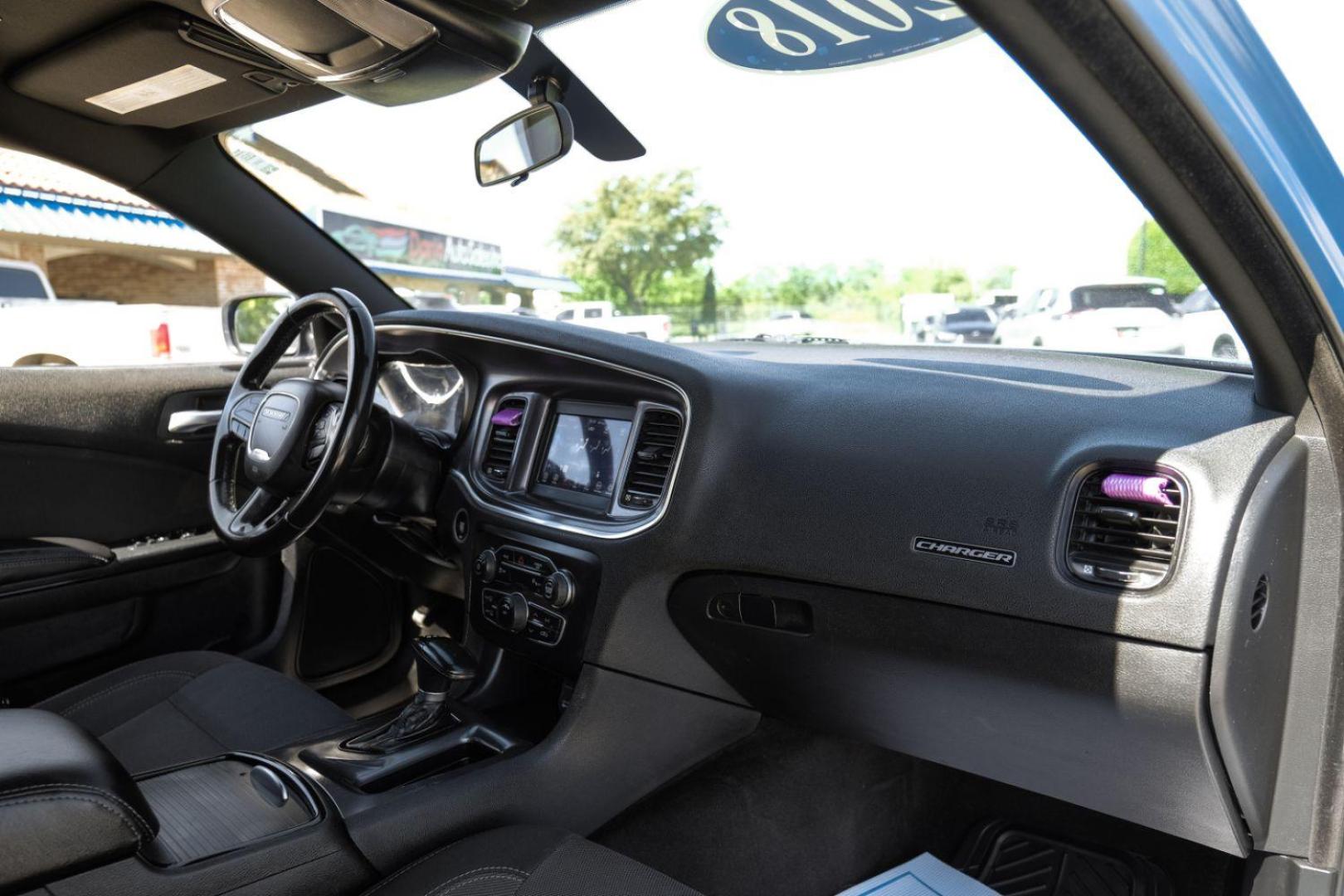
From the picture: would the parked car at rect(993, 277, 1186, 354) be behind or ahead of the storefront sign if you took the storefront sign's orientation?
ahead

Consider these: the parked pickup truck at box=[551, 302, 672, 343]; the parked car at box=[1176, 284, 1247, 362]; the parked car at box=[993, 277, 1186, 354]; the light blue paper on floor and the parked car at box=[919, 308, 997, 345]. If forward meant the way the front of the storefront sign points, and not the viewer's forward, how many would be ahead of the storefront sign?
5

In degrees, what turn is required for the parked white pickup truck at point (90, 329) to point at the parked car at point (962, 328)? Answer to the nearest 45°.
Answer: approximately 180°

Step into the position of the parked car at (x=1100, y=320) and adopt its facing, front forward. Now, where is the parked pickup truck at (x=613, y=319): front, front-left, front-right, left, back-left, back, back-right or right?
front-left

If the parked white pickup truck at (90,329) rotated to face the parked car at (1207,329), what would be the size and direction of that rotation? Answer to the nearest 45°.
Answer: approximately 180°

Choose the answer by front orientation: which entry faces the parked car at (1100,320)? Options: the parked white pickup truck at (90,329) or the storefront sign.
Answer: the storefront sign

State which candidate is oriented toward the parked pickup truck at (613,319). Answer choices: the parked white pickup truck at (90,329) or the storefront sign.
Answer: the storefront sign

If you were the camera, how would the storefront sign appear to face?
facing the viewer and to the right of the viewer

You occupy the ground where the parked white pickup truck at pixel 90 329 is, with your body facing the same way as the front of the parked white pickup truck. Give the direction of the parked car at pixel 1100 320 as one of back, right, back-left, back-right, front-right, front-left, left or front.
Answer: back

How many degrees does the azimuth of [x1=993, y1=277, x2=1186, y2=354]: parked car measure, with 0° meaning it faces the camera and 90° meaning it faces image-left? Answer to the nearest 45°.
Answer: approximately 135°

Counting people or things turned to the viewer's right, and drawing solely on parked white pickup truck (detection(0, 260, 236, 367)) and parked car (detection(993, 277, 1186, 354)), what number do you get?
0

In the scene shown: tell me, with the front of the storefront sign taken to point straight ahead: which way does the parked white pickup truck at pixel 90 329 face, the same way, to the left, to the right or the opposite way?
the opposite way

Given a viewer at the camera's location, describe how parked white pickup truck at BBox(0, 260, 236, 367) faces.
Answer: facing away from the viewer and to the left of the viewer

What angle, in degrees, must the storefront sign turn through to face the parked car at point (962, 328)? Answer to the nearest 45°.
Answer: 0° — it already faces it
